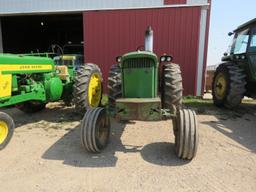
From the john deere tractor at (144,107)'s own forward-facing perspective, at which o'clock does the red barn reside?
The red barn is roughly at 6 o'clock from the john deere tractor.

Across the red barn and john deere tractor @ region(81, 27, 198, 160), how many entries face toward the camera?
2

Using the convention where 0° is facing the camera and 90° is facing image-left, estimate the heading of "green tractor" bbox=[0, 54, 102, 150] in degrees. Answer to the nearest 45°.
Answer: approximately 45°

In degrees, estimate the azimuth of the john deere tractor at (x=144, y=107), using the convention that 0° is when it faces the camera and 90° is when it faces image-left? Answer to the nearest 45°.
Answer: approximately 0°

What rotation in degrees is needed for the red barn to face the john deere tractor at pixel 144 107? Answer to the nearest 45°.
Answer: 0° — it already faces it

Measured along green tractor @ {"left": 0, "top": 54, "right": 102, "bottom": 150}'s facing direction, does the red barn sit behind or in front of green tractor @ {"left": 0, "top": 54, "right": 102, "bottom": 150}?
behind

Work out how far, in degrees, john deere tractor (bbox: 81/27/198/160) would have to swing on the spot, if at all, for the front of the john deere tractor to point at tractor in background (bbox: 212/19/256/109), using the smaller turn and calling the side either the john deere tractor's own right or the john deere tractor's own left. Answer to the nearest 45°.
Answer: approximately 135° to the john deere tractor's own left

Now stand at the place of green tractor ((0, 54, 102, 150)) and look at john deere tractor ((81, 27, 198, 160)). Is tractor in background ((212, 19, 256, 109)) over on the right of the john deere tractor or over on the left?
left
